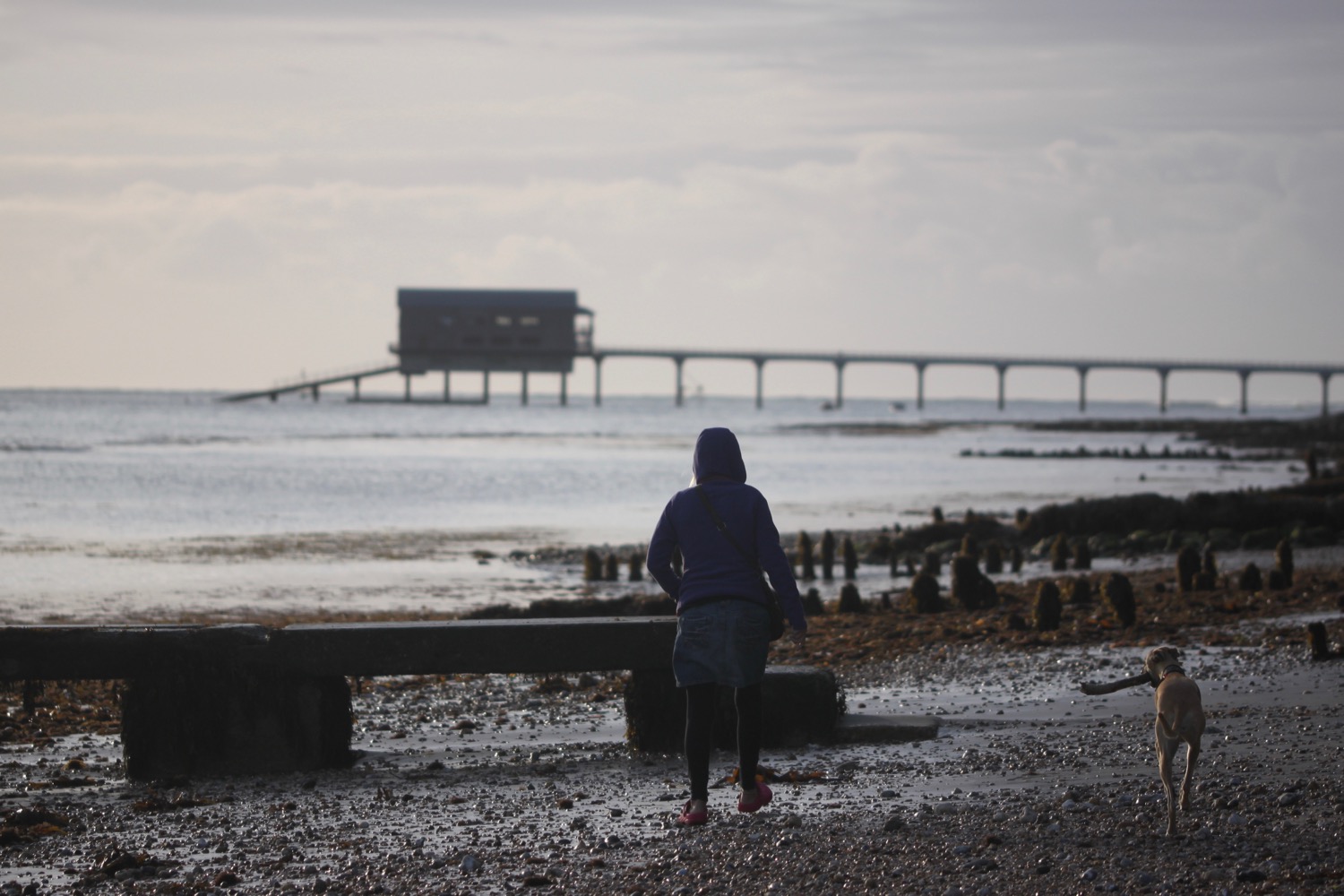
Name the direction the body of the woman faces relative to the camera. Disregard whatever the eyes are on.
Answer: away from the camera

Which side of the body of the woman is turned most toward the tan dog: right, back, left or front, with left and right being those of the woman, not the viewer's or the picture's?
right
